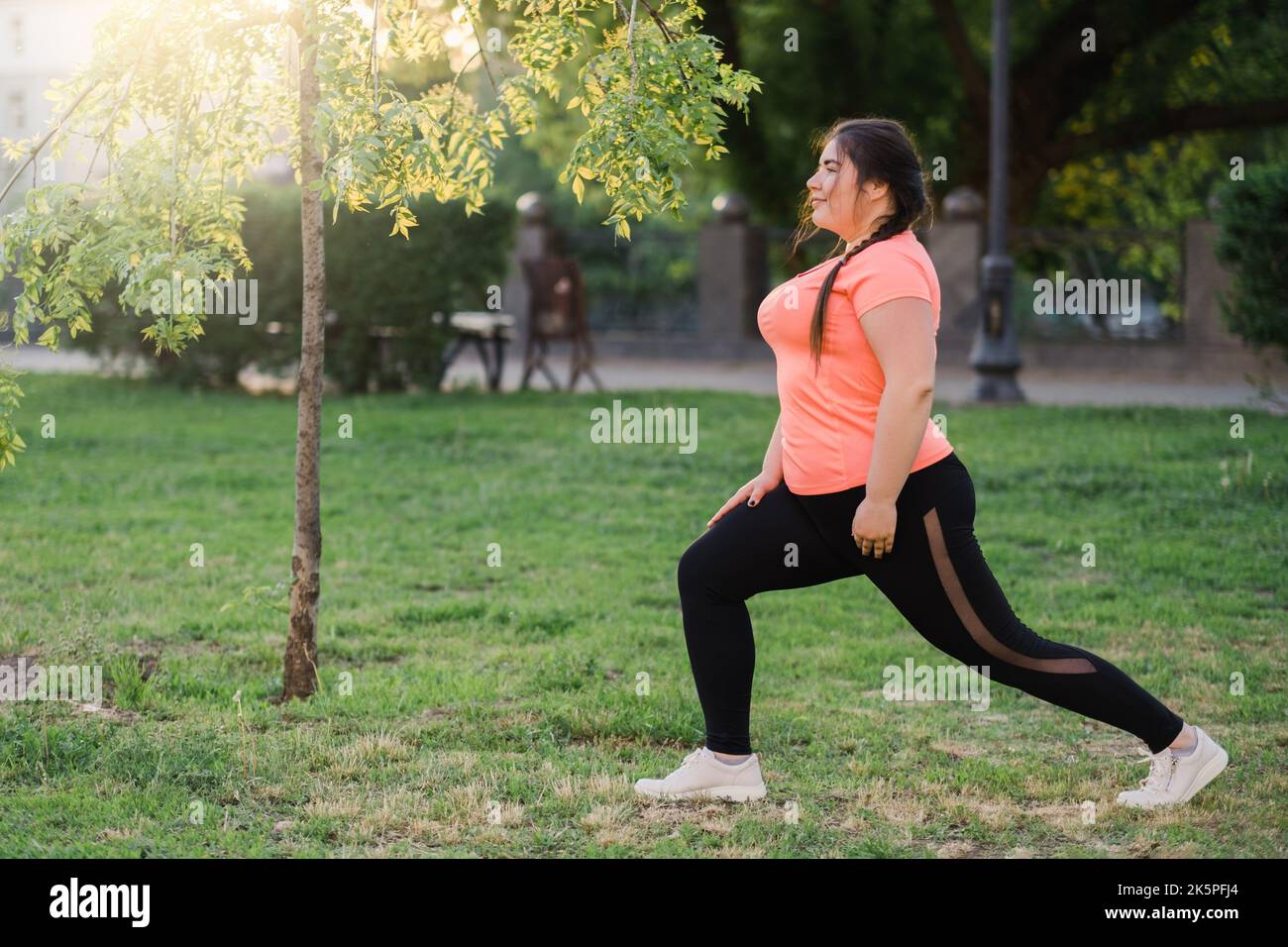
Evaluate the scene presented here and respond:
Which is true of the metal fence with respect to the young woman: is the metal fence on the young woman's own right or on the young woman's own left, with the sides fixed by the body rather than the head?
on the young woman's own right

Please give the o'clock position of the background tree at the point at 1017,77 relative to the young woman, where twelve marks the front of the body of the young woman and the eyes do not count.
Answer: The background tree is roughly at 3 o'clock from the young woman.

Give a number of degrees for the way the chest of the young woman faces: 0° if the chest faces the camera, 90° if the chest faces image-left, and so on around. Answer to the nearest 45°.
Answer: approximately 90°

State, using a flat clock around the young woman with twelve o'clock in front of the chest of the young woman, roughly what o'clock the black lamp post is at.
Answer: The black lamp post is roughly at 3 o'clock from the young woman.

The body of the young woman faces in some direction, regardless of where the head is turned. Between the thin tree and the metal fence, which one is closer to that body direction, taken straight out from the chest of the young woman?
the thin tree

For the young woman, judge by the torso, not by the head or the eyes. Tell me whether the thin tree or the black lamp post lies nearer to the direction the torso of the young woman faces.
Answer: the thin tree

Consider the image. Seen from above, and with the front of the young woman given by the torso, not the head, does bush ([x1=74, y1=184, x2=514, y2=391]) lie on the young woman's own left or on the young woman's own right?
on the young woman's own right

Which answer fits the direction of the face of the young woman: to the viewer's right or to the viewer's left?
to the viewer's left
